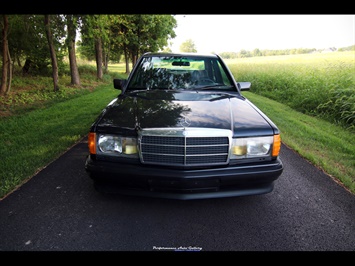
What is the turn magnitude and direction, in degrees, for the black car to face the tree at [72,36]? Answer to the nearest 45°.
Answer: approximately 135° to its right

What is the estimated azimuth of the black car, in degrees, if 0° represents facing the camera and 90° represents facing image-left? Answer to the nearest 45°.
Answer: approximately 0°
